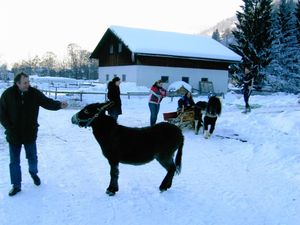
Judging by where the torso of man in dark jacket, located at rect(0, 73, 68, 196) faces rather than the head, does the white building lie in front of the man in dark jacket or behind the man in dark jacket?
behind

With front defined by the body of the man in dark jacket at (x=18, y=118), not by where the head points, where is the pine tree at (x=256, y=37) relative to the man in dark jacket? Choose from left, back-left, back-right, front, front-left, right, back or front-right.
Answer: back-left

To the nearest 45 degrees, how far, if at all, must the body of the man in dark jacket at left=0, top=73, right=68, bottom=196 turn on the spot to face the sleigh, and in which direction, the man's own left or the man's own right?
approximately 135° to the man's own left

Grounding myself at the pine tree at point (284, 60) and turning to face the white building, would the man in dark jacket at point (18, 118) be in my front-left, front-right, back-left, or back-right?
front-left

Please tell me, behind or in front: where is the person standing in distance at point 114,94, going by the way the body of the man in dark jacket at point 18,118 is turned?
behind

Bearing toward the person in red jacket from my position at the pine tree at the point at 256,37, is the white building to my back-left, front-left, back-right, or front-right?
front-right

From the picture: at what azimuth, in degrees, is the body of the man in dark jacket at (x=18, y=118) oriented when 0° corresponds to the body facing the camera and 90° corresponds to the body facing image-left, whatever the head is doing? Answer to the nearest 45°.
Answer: approximately 0°

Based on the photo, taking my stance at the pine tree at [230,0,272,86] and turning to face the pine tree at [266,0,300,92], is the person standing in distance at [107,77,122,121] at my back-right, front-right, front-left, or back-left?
back-right

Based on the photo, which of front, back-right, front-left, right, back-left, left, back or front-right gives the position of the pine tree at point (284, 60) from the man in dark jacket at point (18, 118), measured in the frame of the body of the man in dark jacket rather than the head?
back-left

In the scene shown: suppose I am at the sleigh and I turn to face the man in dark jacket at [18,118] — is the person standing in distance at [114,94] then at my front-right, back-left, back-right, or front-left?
front-right

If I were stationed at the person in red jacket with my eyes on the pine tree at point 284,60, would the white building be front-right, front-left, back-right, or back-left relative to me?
front-left

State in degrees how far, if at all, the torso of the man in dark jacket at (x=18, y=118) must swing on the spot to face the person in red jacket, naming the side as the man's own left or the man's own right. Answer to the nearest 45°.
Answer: approximately 135° to the man's own left
